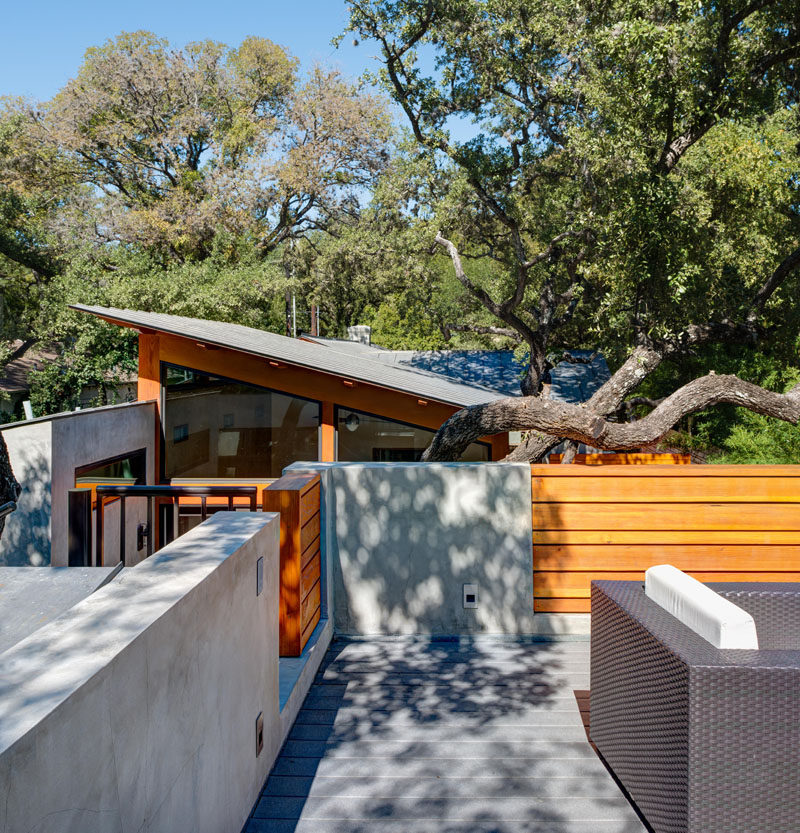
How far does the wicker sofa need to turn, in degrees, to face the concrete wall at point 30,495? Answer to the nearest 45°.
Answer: approximately 135° to its left

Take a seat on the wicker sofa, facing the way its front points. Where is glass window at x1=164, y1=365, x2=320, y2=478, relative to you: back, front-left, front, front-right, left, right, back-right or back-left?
back-left

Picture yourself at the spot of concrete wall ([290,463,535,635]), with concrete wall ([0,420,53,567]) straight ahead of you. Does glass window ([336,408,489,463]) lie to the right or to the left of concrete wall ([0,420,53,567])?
right

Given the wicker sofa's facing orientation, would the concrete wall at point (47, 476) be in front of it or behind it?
behind

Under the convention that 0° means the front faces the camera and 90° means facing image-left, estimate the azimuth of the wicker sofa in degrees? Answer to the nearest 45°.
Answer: approximately 270°

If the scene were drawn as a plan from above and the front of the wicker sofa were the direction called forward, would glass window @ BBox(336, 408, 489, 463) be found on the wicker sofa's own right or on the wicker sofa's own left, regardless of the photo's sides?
on the wicker sofa's own left
